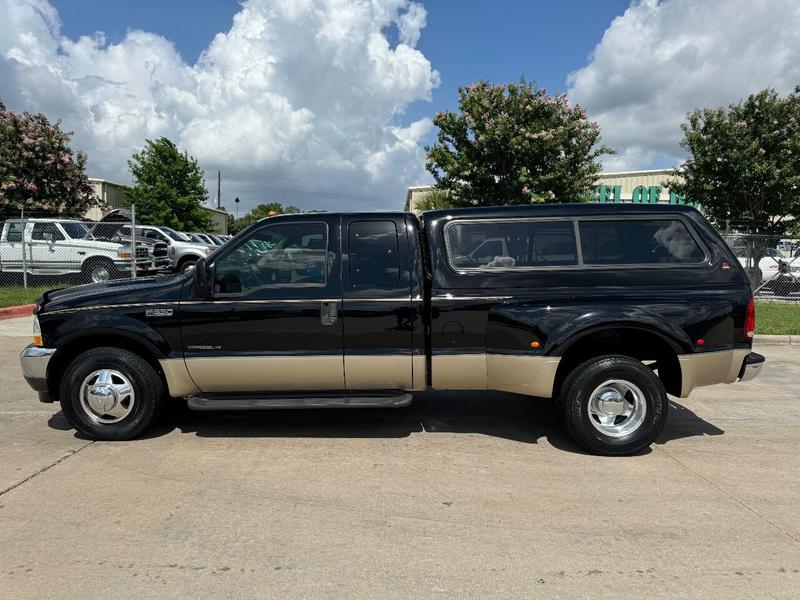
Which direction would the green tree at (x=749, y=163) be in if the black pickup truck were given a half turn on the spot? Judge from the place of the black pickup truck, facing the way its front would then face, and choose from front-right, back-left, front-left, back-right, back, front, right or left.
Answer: front-left

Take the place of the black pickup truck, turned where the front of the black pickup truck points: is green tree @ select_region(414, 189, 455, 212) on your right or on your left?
on your right

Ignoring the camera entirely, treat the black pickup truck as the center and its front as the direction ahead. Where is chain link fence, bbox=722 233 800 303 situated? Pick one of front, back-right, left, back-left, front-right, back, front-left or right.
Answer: back-right

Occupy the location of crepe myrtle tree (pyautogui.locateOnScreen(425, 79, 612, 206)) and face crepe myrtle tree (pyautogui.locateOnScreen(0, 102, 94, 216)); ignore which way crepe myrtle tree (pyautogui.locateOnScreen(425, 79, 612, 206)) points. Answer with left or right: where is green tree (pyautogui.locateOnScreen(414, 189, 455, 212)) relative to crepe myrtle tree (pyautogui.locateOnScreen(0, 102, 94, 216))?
right

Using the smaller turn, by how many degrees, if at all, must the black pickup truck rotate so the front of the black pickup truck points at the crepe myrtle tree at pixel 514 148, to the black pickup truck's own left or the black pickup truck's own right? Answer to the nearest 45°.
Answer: approximately 90° to the black pickup truck's own right

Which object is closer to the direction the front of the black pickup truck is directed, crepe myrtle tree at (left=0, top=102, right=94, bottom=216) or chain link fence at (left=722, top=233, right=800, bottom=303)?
the crepe myrtle tree

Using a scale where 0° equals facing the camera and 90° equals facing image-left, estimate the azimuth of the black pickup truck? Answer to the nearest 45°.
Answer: approximately 90°

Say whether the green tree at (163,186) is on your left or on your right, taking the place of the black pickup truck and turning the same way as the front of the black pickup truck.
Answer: on your right

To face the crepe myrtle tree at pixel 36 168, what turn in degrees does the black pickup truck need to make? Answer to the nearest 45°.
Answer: approximately 45° to its right
